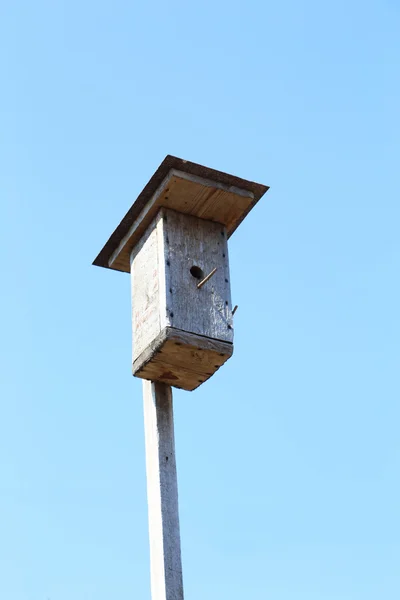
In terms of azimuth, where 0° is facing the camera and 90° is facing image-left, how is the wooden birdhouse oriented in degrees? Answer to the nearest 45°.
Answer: approximately 315°
